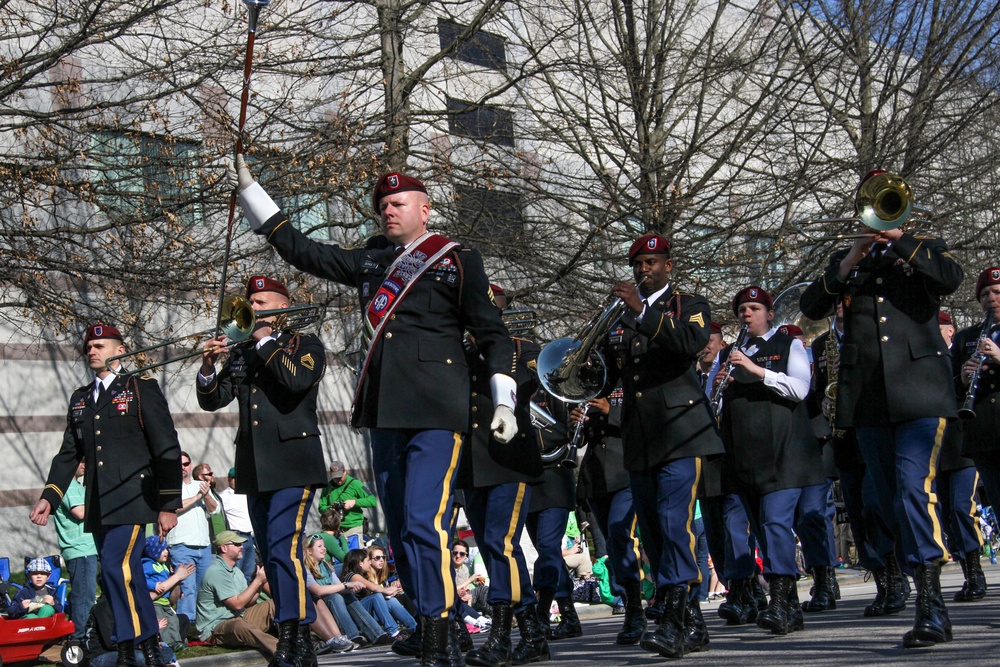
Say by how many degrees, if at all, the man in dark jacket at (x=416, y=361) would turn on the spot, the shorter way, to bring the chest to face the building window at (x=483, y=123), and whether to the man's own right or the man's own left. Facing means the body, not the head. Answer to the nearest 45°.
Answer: approximately 135° to the man's own right

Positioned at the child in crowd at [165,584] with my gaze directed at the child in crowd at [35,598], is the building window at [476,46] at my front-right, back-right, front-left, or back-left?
back-right

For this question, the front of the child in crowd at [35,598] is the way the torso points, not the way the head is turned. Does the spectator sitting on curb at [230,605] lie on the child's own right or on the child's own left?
on the child's own left

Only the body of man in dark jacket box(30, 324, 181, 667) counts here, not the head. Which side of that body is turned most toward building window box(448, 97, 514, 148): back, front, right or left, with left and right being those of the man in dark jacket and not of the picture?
back

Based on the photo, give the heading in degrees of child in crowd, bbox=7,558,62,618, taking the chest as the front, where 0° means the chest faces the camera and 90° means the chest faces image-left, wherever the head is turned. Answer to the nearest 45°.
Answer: approximately 0°

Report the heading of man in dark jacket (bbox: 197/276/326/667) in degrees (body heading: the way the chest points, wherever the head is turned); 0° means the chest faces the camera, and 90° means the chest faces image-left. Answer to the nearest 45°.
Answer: approximately 45°

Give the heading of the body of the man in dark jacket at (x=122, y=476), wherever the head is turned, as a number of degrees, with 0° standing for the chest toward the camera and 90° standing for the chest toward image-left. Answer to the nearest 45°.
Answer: approximately 45°
